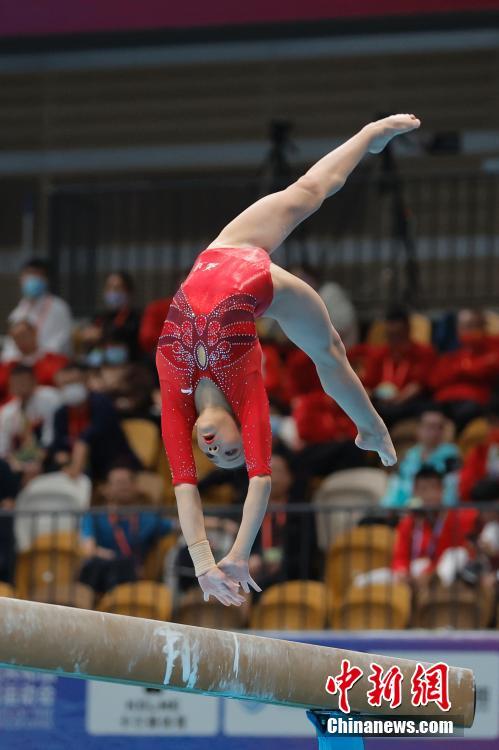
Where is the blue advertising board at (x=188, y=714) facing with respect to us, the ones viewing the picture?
facing the viewer

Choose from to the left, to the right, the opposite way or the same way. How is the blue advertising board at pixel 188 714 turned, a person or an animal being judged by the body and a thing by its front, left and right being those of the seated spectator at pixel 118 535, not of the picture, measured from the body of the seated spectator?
the same way

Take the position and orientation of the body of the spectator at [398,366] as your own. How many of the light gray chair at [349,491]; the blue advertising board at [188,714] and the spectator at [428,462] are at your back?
0

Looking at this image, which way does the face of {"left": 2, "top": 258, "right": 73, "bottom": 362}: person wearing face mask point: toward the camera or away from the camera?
toward the camera

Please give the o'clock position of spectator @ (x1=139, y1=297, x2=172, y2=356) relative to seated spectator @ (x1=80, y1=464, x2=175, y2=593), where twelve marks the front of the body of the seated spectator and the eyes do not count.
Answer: The spectator is roughly at 6 o'clock from the seated spectator.

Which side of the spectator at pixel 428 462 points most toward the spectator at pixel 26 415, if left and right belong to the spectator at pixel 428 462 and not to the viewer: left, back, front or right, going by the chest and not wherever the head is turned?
right

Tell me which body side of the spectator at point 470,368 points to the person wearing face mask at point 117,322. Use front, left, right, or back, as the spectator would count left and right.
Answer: right

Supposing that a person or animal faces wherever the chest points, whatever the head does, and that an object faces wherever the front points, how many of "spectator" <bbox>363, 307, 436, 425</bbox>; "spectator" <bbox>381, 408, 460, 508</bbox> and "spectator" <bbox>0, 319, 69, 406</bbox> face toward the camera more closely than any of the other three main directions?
3

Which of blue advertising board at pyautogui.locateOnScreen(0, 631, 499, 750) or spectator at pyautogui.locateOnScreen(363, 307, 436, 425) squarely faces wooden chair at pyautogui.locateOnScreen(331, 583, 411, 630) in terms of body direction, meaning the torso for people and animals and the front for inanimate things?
the spectator

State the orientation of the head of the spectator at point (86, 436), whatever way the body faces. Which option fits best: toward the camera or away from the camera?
toward the camera

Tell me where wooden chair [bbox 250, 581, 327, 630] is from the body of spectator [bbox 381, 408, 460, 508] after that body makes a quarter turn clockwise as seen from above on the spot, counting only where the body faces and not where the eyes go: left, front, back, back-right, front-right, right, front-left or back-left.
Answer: front-left

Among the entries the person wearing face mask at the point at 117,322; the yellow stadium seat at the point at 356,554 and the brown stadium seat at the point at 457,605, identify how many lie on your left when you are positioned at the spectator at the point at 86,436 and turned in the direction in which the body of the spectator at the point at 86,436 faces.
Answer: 2

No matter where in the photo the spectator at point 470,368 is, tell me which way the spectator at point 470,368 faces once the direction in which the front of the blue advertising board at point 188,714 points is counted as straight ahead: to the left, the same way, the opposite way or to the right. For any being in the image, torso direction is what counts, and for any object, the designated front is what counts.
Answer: the same way

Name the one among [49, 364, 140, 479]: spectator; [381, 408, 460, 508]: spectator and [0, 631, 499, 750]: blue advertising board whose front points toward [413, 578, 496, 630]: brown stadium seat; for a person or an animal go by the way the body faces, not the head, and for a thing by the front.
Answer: [381, 408, 460, 508]: spectator

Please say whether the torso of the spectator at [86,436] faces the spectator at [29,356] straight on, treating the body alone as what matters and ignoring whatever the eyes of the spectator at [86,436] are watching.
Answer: no

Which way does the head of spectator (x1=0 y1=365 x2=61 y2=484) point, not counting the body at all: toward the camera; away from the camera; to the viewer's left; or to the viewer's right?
toward the camera

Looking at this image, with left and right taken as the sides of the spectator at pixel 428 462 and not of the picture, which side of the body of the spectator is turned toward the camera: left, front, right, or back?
front

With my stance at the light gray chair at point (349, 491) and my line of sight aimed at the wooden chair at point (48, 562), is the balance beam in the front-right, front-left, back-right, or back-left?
front-left

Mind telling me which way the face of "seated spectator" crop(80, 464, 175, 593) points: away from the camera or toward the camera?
toward the camera

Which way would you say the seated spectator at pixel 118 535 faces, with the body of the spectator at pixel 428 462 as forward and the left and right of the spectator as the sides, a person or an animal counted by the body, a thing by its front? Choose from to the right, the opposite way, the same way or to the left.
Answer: the same way
